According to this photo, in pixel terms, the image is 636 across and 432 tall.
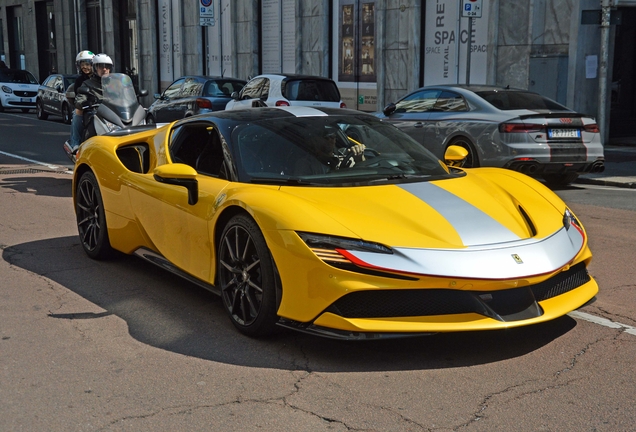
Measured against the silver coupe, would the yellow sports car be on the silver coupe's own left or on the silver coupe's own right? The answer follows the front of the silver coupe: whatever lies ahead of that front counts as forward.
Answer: on the silver coupe's own left

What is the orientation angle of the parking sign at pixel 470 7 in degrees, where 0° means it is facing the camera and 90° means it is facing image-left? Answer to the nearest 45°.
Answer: approximately 0°

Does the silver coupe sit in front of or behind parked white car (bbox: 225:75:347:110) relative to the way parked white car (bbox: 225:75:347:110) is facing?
behind

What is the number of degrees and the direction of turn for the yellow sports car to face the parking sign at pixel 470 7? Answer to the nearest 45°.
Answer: approximately 135° to its left

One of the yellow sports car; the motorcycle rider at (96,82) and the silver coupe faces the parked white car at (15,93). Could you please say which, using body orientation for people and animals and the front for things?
the silver coupe

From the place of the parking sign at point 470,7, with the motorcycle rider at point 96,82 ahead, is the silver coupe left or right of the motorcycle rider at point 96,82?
left

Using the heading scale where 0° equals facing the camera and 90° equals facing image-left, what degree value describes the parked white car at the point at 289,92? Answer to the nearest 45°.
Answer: approximately 135°

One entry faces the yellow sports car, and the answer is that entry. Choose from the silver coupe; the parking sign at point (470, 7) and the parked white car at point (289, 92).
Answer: the parking sign
